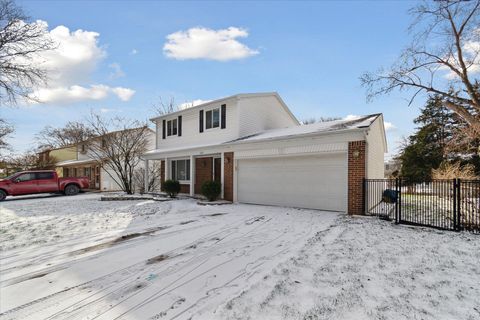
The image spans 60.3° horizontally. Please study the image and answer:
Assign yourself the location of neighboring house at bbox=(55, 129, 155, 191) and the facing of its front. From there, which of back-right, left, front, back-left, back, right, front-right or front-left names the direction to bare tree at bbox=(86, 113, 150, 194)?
front-left

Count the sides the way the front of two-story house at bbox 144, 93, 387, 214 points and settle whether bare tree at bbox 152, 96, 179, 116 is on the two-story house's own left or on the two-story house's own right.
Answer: on the two-story house's own right

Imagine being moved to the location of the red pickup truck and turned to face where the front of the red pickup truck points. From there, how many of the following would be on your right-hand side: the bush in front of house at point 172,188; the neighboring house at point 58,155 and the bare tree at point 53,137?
2

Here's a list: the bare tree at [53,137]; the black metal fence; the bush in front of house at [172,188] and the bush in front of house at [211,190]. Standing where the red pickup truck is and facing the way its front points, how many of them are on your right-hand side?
1

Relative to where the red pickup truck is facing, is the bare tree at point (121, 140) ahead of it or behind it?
behind

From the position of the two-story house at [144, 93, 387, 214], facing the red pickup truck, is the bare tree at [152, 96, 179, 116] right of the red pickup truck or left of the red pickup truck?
right

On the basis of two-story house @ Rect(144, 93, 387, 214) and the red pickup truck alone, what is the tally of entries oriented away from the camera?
0

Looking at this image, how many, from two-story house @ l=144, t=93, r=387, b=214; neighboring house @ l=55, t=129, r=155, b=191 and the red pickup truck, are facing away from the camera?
0

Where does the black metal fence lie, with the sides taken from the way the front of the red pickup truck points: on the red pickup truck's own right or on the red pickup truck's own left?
on the red pickup truck's own left

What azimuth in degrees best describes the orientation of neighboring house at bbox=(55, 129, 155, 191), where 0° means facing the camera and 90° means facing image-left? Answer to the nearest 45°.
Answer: approximately 45°

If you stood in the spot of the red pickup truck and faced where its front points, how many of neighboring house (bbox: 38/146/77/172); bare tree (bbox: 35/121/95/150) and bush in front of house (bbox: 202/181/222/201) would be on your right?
2

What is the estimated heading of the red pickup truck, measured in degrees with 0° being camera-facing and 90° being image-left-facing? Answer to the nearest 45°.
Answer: approximately 90°
